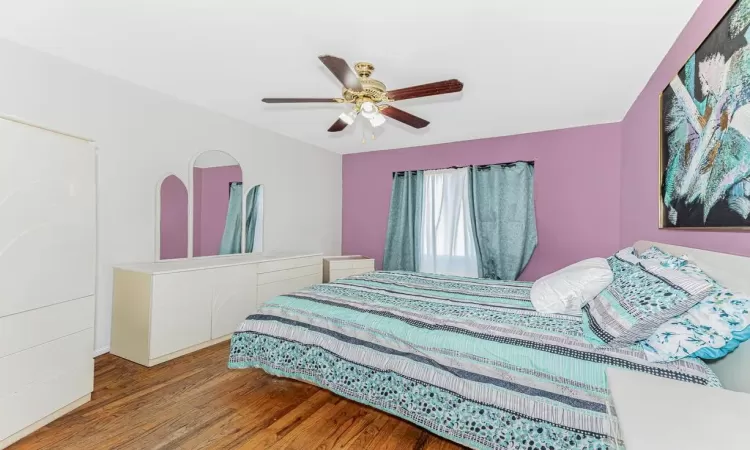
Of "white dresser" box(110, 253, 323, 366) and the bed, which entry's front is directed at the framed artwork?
the white dresser

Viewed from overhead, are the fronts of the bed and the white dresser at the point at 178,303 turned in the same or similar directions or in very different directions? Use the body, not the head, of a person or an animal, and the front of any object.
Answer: very different directions

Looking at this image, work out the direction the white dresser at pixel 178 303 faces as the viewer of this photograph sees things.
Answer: facing the viewer and to the right of the viewer

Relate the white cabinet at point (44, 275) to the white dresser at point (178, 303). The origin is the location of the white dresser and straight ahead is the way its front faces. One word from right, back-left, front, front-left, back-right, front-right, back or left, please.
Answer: right

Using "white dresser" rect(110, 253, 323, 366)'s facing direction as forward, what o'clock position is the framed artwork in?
The framed artwork is roughly at 12 o'clock from the white dresser.

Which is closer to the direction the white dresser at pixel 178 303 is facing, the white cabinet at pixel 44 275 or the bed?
the bed

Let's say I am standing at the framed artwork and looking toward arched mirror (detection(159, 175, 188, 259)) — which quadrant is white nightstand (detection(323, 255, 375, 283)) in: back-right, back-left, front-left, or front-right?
front-right

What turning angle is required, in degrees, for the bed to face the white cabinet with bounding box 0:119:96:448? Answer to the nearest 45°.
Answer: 0° — it already faces it

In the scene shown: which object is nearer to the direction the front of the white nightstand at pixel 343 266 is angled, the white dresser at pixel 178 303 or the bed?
the bed

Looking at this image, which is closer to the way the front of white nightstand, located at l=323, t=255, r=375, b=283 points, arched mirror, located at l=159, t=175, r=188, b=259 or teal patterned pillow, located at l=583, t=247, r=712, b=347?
the teal patterned pillow

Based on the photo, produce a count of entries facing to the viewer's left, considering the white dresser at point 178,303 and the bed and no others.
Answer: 1

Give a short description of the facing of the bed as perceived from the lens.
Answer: facing to the left of the viewer

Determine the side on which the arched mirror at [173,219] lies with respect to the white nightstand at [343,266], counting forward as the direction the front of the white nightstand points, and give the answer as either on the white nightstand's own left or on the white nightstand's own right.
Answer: on the white nightstand's own right

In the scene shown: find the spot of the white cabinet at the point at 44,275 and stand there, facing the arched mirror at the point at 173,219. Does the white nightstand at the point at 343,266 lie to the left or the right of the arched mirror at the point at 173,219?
right

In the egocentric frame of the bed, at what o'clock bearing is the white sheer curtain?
The white sheer curtain is roughly at 3 o'clock from the bed.

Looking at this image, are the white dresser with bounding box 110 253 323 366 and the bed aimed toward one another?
yes

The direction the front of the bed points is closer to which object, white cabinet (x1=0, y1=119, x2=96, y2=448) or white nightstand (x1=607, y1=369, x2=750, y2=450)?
the white cabinet
